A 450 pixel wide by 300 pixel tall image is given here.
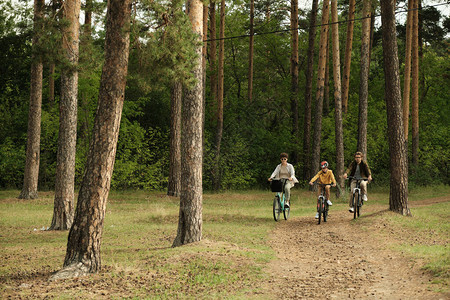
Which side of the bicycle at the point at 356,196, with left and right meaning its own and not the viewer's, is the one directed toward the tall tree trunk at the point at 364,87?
back

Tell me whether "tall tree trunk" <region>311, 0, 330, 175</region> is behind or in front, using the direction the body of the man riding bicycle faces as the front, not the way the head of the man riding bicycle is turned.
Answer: behind

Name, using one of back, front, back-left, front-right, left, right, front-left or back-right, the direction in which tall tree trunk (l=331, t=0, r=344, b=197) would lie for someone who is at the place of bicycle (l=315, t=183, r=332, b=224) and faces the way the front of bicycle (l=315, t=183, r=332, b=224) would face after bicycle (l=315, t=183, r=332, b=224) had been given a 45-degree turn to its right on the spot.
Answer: back-right

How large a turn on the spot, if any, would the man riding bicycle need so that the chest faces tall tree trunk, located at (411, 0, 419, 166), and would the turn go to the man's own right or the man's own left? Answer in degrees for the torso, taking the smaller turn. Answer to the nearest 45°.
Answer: approximately 180°

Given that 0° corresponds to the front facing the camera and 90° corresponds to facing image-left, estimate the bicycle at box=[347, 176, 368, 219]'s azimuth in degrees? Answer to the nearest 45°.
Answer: approximately 0°

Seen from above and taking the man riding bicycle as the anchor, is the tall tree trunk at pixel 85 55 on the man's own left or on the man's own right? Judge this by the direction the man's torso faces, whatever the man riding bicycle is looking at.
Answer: on the man's own right

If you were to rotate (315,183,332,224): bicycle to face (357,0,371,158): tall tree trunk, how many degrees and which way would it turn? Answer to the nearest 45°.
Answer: approximately 180°

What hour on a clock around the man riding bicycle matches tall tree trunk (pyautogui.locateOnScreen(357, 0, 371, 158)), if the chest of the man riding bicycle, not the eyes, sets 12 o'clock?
The tall tree trunk is roughly at 6 o'clock from the man riding bicycle.

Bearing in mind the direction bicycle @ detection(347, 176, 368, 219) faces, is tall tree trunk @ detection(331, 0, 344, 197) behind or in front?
behind

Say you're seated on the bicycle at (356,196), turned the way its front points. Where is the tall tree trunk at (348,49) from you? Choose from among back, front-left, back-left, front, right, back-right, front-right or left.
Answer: back
